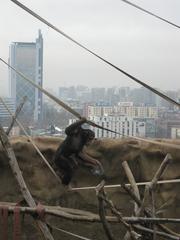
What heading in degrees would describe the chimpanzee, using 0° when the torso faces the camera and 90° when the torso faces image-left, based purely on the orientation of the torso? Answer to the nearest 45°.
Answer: approximately 270°

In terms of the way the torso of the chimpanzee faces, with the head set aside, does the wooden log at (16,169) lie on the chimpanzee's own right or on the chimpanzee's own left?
on the chimpanzee's own right
